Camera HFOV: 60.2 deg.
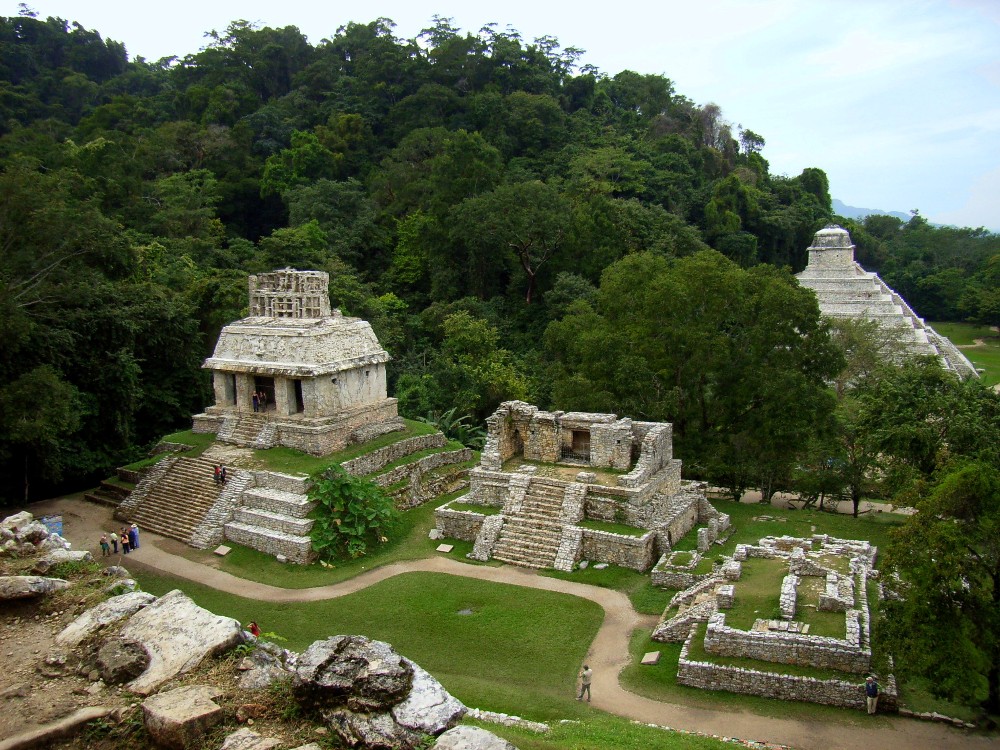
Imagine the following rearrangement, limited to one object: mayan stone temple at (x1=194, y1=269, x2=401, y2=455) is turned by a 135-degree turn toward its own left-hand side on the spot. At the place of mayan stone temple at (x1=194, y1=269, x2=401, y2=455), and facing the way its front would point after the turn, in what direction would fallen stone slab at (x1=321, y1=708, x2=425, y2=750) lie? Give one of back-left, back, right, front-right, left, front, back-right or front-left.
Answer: right

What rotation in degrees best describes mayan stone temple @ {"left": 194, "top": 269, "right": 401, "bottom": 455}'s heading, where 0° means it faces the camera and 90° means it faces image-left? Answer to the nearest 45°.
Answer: approximately 45°

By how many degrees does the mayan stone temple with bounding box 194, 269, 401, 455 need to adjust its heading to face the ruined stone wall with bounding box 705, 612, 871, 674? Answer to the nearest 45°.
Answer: approximately 90° to its left

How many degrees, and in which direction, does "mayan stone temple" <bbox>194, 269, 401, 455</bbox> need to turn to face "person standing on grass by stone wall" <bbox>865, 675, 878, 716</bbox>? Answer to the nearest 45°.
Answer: approximately 90° to its left

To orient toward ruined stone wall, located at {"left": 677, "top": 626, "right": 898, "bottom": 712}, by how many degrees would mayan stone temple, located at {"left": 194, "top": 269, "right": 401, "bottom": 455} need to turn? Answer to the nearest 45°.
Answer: approximately 90° to its left

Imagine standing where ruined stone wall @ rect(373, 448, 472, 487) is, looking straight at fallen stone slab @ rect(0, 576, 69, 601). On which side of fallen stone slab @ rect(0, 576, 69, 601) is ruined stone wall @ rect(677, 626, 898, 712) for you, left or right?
left

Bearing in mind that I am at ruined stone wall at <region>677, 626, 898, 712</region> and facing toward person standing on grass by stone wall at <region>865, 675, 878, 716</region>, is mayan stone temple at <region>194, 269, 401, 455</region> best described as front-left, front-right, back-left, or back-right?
back-left

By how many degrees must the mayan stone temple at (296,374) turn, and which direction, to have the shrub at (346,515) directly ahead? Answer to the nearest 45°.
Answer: approximately 45° to its left

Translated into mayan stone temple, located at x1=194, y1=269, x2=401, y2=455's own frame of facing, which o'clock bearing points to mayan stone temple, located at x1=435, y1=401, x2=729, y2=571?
mayan stone temple, located at x1=435, y1=401, x2=729, y2=571 is roughly at 9 o'clock from mayan stone temple, located at x1=194, y1=269, x2=401, y2=455.

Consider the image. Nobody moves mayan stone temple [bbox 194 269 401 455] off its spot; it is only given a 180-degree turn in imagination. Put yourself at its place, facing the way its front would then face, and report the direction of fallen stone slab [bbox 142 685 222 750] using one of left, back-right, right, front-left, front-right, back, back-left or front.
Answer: back-right

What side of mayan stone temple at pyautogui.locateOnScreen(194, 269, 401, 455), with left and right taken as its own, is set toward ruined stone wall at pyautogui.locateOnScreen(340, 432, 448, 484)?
left

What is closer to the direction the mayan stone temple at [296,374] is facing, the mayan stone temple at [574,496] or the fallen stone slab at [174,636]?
the fallen stone slab

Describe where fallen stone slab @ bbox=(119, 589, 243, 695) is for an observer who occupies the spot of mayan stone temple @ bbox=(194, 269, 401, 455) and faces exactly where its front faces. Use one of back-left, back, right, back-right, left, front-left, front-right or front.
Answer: front-left

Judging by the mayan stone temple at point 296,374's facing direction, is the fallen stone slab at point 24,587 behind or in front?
in front
